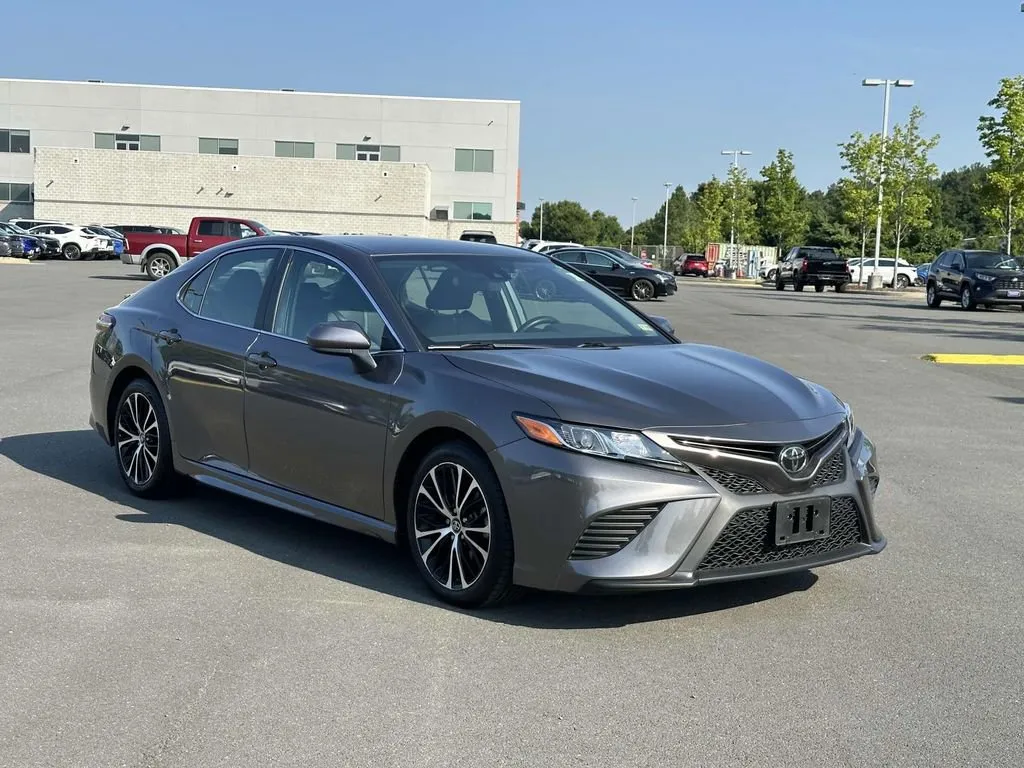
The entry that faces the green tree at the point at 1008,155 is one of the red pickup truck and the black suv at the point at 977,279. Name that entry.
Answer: the red pickup truck

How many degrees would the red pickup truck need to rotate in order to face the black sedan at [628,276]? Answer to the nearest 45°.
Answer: approximately 45° to its right

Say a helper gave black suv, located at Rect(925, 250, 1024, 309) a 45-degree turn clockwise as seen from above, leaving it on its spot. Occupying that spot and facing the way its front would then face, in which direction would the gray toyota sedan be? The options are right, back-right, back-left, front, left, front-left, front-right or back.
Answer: front

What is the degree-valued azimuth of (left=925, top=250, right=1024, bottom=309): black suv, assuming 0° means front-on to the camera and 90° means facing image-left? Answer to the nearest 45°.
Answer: approximately 315°

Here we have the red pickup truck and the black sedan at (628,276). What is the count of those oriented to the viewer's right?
2

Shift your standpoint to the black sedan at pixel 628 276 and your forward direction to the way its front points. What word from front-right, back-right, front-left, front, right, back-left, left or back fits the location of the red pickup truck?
back

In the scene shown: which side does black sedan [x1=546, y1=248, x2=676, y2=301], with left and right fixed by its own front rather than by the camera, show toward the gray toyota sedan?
right

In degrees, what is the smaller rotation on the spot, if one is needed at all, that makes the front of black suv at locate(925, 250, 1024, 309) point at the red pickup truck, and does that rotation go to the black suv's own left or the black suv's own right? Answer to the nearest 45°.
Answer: approximately 135° to the black suv's own right

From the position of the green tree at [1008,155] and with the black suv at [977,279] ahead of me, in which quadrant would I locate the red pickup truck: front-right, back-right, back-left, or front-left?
front-right

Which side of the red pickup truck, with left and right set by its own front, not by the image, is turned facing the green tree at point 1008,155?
front

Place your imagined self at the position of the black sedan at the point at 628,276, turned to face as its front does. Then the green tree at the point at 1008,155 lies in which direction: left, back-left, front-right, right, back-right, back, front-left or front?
front-left

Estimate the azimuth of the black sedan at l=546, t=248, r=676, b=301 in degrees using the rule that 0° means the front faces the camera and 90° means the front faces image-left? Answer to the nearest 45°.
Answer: approximately 270°

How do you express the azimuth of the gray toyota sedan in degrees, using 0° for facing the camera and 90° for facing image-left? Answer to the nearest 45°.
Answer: approximately 315°

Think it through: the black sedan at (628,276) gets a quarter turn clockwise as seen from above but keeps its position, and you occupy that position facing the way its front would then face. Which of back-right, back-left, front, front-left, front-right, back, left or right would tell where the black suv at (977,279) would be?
left

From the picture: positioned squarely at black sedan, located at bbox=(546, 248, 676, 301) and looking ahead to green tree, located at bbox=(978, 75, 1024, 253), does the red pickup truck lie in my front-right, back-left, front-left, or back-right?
back-left

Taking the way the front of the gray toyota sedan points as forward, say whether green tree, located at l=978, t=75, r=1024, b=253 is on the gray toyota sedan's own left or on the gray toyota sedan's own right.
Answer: on the gray toyota sedan's own left

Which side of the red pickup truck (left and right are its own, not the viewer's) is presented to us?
right

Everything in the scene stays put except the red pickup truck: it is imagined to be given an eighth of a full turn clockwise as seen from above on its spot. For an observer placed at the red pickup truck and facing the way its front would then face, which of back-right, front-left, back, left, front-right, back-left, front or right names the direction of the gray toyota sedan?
front-right
